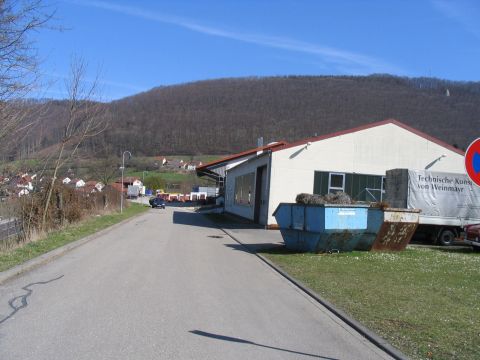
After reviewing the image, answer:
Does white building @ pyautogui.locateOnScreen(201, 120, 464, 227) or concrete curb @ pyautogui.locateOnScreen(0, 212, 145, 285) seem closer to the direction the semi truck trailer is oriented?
the white building

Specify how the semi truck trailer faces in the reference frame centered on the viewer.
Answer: facing away from the viewer and to the right of the viewer

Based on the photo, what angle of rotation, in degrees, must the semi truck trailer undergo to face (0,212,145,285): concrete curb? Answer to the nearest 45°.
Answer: approximately 180°

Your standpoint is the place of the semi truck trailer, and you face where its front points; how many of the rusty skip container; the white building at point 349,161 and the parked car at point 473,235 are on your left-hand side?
1

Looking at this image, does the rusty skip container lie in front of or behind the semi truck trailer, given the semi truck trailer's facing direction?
behind

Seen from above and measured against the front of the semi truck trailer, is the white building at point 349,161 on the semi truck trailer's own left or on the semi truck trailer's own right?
on the semi truck trailer's own left
